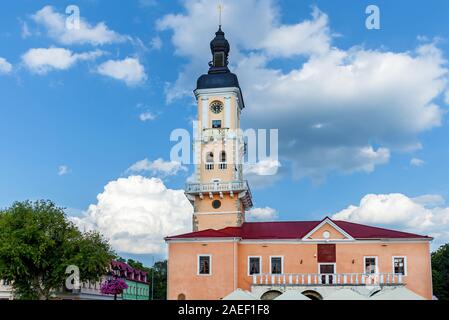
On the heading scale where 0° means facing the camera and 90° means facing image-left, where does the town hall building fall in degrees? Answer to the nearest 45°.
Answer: approximately 0°

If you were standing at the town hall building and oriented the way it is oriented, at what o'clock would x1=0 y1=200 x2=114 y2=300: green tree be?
The green tree is roughly at 3 o'clock from the town hall building.
